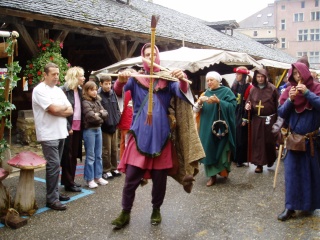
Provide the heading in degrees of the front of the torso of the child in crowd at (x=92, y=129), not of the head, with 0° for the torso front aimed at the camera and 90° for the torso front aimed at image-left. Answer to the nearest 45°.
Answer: approximately 315°

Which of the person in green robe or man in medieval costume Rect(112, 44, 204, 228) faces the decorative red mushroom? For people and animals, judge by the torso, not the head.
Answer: the person in green robe

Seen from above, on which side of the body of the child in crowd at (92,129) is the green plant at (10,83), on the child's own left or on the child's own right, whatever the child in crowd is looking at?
on the child's own right

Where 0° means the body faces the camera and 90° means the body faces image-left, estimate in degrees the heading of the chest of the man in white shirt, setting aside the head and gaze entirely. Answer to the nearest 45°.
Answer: approximately 315°

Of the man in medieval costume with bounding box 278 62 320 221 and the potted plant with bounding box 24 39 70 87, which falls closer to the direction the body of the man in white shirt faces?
the man in medieval costume

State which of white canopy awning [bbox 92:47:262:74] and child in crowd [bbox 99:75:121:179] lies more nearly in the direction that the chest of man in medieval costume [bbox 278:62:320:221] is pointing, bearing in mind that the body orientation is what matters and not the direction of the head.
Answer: the child in crowd

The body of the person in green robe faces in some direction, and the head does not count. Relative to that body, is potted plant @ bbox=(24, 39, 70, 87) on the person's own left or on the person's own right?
on the person's own right
